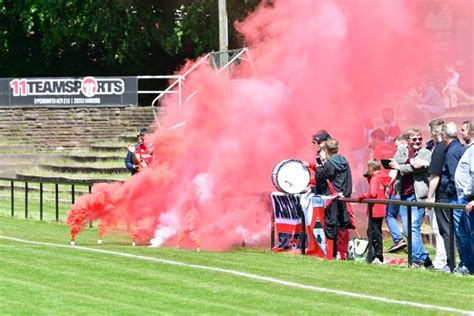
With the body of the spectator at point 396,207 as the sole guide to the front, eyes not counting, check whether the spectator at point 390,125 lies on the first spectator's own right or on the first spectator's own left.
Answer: on the first spectator's own right

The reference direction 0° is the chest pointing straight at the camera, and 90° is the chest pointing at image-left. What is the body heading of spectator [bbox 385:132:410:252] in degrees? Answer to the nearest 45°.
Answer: approximately 90°

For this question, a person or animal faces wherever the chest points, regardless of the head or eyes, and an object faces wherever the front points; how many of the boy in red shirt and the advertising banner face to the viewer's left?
1

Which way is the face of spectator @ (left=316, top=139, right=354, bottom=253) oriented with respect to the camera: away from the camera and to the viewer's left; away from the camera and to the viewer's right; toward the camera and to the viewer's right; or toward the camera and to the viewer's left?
away from the camera and to the viewer's left

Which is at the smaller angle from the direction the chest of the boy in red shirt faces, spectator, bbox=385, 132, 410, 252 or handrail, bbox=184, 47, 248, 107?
the handrail

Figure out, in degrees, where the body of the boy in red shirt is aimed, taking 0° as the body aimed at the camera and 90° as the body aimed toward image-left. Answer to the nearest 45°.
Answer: approximately 90°
